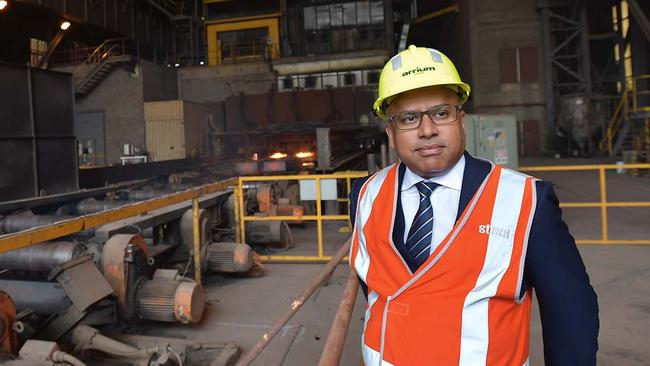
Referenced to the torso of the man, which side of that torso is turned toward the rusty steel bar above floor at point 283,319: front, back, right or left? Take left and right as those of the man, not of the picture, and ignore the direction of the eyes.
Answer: right

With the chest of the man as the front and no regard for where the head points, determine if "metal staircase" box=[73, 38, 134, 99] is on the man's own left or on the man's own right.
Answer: on the man's own right

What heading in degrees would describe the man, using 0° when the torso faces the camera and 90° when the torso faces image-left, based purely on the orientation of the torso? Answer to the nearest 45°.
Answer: approximately 45°

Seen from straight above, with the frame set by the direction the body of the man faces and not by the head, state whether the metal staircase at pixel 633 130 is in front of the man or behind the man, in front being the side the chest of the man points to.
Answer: behind

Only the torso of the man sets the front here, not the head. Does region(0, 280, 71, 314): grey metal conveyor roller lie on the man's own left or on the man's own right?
on the man's own right

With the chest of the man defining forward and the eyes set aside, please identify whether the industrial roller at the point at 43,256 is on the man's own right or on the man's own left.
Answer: on the man's own right

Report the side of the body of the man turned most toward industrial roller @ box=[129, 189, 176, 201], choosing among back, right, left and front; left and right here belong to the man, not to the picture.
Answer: right

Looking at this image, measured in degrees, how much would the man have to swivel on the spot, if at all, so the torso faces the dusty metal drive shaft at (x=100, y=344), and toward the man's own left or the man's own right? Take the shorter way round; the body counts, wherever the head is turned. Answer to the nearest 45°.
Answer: approximately 90° to the man's own right
